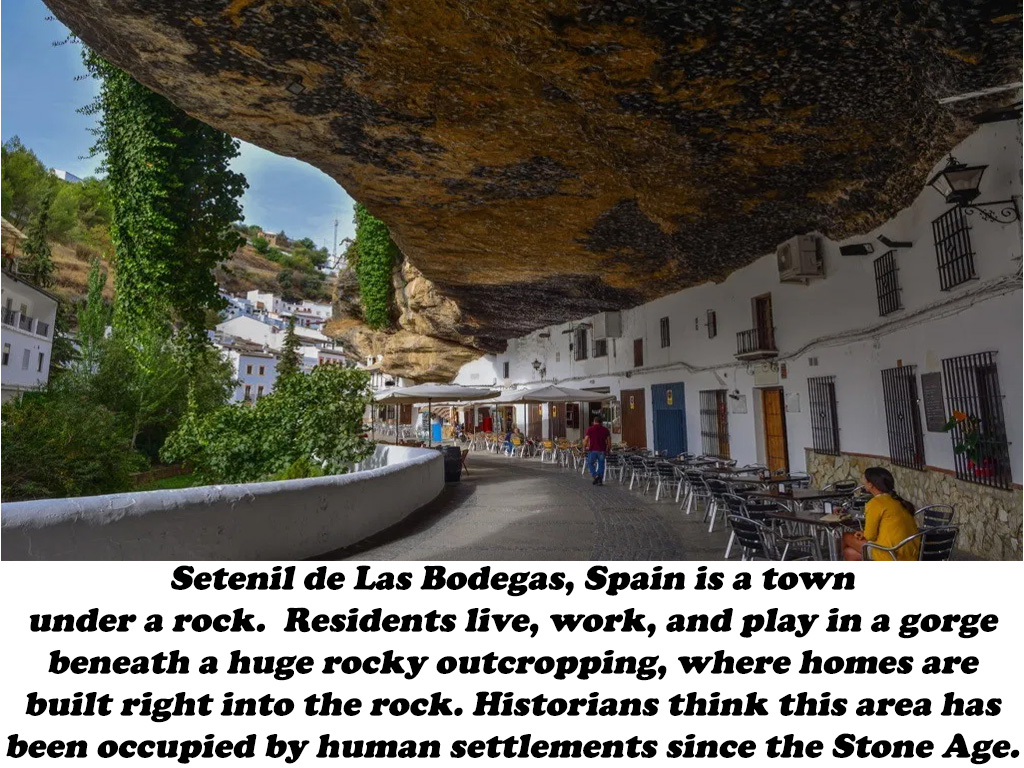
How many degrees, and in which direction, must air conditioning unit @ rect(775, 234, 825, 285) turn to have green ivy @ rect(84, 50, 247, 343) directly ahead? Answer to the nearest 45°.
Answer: approximately 45° to its right

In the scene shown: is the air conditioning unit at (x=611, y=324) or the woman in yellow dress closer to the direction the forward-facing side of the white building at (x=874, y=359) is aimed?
the woman in yellow dress

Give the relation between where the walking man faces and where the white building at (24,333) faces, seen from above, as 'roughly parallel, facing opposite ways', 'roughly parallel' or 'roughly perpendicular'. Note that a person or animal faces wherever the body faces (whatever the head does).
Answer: roughly perpendicular

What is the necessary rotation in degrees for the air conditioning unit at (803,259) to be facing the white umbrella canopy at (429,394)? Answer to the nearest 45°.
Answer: approximately 45° to its right

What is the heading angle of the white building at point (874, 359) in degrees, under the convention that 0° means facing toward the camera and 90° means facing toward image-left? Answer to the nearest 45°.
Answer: approximately 45°
